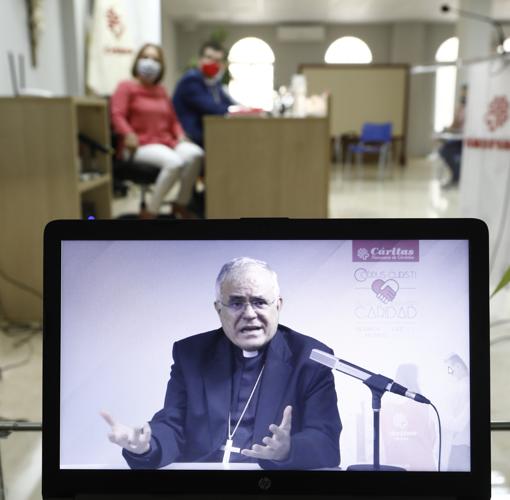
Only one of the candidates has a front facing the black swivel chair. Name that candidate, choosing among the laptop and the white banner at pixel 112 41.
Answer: the white banner

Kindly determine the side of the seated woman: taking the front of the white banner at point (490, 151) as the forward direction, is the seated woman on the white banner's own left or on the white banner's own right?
on the white banner's own right

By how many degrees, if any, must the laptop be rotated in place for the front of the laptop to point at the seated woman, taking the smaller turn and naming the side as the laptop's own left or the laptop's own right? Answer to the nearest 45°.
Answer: approximately 180°

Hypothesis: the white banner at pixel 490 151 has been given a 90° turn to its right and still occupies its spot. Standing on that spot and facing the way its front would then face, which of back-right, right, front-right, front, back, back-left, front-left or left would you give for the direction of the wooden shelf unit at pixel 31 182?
front-left

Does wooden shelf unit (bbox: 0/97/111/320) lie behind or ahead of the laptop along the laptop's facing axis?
behind

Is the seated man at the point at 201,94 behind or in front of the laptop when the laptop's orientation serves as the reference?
behind

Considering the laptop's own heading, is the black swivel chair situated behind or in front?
behind

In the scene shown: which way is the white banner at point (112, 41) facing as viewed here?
toward the camera

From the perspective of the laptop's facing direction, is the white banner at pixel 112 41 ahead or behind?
behind

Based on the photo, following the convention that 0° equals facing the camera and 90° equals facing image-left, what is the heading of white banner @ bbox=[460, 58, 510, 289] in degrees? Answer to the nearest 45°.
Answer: approximately 0°

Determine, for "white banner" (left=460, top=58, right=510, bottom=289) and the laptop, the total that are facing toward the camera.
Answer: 2

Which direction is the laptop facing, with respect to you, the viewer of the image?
facing the viewer

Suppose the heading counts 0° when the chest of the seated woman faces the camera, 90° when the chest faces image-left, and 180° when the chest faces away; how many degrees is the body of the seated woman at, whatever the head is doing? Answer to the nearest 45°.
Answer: approximately 315°
